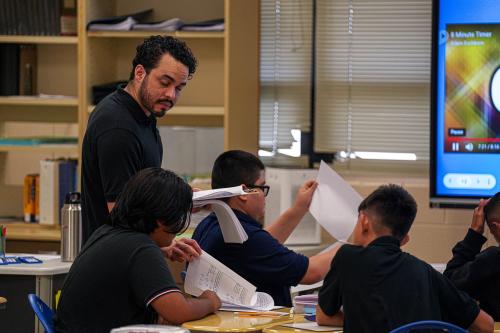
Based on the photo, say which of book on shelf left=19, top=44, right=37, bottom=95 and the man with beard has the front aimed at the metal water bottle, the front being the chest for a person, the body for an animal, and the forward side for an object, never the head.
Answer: the book on shelf

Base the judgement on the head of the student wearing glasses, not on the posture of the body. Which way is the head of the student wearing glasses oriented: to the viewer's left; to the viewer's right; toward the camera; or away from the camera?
to the viewer's right

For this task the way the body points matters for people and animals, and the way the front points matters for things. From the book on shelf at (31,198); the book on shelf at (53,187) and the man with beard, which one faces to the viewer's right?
the man with beard

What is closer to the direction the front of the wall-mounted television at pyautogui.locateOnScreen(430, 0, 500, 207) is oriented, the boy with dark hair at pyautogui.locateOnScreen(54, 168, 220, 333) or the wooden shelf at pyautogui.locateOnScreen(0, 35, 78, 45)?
the boy with dark hair

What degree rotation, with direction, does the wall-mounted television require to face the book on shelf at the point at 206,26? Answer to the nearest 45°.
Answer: approximately 90° to its right

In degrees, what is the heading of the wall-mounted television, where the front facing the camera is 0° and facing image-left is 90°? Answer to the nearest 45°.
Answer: approximately 0°

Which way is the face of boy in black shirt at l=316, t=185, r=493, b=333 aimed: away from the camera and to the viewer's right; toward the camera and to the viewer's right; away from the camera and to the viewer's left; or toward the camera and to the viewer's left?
away from the camera and to the viewer's left

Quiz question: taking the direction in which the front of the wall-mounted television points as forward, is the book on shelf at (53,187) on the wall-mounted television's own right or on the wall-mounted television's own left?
on the wall-mounted television's own right

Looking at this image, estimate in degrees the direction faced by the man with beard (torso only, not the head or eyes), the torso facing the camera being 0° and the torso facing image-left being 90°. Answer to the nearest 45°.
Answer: approximately 270°
